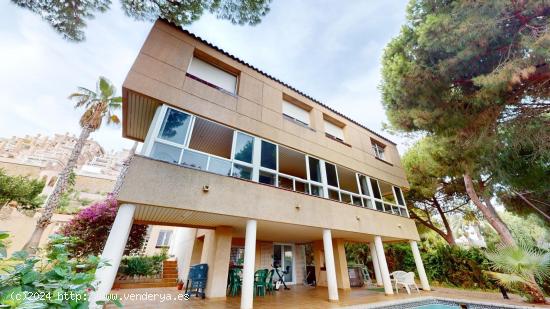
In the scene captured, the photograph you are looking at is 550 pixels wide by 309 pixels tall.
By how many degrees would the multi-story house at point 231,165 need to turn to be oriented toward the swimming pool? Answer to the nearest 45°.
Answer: approximately 45° to its left

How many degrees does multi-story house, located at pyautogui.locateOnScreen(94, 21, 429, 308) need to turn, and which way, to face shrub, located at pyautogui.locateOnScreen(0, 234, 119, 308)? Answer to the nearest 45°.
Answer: approximately 45° to its right

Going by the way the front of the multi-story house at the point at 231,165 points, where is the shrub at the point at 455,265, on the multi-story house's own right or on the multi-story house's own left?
on the multi-story house's own left

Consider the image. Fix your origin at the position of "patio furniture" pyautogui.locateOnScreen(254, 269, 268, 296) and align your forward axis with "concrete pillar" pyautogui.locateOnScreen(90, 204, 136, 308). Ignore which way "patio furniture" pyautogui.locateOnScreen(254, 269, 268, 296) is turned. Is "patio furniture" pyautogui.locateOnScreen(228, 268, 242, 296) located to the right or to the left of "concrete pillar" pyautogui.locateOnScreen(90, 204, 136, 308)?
right

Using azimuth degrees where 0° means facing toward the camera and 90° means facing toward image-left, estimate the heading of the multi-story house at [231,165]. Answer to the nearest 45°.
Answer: approximately 315°

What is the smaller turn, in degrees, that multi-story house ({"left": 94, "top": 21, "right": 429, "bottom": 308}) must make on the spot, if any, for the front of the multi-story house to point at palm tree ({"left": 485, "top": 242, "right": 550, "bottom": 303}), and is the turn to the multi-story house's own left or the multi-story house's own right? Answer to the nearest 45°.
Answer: approximately 45° to the multi-story house's own left
